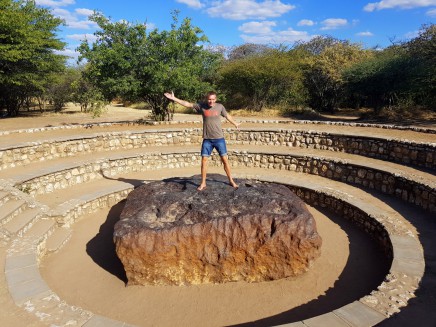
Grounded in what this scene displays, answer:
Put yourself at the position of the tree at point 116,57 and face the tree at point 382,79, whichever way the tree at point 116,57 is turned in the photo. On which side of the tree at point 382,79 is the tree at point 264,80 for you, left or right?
left

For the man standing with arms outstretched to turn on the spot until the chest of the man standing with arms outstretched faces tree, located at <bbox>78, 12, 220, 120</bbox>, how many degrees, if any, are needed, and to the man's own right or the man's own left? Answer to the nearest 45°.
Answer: approximately 180°

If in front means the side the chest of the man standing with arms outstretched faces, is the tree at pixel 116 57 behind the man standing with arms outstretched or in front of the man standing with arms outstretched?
behind

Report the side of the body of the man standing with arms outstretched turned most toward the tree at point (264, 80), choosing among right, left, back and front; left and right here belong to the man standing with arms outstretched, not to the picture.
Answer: back

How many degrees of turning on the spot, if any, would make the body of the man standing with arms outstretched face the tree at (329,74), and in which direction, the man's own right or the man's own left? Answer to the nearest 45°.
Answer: approximately 135° to the man's own left

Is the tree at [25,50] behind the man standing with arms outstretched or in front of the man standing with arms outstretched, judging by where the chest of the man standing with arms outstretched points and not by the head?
behind

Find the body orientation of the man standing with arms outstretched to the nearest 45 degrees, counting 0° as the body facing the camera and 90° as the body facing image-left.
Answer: approximately 0°
